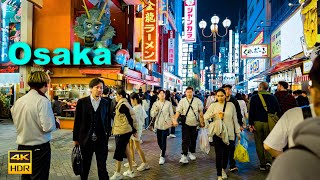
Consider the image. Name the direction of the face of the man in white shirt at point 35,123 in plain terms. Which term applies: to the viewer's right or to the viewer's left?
to the viewer's right

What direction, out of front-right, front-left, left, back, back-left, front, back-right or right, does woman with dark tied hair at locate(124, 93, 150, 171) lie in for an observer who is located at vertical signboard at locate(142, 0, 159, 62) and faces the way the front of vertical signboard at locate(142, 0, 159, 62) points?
front

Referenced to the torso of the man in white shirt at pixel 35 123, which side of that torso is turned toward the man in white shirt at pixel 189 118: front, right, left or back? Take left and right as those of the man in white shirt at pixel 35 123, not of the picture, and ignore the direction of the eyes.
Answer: front

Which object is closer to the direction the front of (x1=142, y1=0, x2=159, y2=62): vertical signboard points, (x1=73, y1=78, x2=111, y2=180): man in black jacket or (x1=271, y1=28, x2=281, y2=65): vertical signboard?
the man in black jacket

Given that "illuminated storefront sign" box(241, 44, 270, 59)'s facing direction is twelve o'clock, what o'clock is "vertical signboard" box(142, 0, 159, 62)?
The vertical signboard is roughly at 1 o'clock from the illuminated storefront sign.

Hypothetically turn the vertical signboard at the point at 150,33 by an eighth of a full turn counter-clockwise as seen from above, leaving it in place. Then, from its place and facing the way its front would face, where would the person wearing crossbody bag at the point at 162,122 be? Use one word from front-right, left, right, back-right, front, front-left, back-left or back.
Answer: front-right

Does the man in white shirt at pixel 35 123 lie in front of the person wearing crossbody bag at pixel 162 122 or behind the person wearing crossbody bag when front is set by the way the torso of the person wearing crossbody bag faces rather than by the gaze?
in front

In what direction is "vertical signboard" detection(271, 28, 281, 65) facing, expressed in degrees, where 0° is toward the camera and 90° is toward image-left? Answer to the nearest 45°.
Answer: approximately 45°

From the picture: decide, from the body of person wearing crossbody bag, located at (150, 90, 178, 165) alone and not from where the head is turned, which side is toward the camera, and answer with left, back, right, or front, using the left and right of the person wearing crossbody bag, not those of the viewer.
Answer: front
